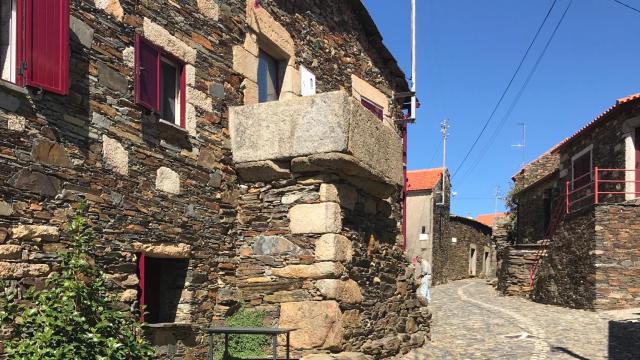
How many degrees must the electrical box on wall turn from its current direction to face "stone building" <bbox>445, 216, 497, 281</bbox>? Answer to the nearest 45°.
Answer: approximately 135° to its left

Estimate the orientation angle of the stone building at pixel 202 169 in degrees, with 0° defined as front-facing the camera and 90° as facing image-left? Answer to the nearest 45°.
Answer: approximately 315°

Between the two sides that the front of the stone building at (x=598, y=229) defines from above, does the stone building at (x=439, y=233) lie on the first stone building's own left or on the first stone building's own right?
on the first stone building's own right

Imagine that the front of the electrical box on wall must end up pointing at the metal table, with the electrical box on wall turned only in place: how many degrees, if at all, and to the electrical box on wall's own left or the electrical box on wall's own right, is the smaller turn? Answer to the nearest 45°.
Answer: approximately 45° to the electrical box on wall's own right

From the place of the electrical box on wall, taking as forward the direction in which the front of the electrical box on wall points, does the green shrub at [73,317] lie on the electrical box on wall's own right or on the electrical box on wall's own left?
on the electrical box on wall's own right

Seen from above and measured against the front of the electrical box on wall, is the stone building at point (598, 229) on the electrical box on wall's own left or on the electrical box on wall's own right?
on the electrical box on wall's own left

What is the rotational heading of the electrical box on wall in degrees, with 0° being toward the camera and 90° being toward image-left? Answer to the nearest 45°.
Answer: approximately 315°

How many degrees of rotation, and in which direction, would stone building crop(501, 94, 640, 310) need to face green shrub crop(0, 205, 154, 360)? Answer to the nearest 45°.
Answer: approximately 45° to its left

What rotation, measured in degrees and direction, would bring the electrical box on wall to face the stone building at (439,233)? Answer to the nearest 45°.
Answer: approximately 135° to its left

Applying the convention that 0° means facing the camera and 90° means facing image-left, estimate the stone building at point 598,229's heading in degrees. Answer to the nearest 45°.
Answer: approximately 45°
